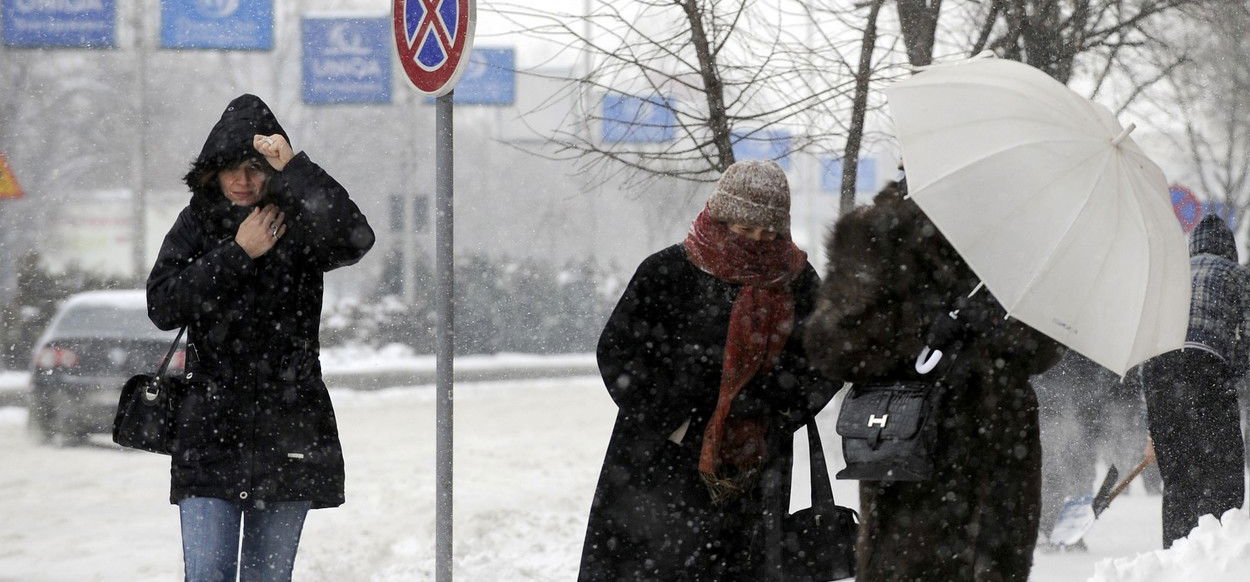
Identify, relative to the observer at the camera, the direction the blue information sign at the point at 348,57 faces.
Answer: facing the viewer

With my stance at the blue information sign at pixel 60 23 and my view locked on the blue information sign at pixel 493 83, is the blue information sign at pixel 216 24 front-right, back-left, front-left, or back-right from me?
front-right

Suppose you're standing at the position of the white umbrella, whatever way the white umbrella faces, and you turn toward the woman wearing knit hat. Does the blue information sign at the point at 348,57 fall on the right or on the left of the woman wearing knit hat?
right

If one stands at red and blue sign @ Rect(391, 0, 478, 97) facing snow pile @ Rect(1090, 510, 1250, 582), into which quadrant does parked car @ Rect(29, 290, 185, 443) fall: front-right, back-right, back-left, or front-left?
back-left

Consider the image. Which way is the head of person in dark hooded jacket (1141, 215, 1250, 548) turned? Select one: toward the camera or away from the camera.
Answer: away from the camera

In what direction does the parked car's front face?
away from the camera

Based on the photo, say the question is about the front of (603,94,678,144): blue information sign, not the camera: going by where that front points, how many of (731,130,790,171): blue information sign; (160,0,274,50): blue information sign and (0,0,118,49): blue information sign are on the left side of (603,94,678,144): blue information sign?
1

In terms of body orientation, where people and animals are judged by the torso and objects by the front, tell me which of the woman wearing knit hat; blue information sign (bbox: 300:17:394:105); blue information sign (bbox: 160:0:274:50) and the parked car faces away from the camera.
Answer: the parked car

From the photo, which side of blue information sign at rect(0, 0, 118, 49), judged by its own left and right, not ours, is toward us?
front

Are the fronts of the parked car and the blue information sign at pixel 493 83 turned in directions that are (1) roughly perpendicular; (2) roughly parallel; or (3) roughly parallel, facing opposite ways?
roughly parallel, facing opposite ways

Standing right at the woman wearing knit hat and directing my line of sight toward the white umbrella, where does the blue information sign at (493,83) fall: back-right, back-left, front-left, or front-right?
back-left

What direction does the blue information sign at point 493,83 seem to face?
toward the camera

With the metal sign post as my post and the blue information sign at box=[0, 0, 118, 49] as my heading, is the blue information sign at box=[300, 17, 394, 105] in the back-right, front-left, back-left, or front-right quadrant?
front-right
